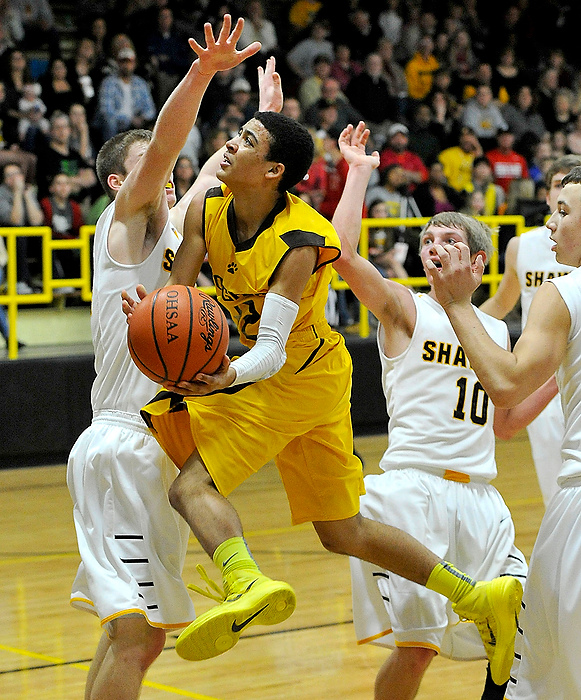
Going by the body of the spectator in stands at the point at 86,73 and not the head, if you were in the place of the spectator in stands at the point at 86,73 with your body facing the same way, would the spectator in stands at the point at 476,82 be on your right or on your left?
on your left

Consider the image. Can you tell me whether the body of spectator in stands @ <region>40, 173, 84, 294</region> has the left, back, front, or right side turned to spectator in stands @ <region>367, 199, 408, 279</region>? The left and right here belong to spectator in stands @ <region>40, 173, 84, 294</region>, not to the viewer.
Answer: left

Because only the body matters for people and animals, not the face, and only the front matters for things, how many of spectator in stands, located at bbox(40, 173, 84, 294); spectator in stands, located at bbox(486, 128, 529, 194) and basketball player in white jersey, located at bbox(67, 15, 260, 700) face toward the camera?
2

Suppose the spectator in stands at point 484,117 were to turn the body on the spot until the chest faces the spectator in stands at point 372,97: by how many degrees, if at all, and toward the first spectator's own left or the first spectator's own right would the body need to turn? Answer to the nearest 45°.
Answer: approximately 45° to the first spectator's own right

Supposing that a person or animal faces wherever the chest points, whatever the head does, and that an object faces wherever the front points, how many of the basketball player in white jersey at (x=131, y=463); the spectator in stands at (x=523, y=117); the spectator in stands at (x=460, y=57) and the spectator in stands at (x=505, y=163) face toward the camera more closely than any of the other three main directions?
3

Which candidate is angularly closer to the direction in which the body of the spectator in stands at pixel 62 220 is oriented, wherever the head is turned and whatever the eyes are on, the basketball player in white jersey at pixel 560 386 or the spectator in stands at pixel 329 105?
the basketball player in white jersey

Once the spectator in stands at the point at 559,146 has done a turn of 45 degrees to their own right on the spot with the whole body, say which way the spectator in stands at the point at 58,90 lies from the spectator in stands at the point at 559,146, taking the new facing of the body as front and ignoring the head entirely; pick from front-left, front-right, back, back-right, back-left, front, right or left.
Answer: front

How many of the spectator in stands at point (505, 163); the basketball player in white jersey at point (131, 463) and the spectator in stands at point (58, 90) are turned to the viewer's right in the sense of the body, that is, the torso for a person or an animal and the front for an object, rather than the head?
1

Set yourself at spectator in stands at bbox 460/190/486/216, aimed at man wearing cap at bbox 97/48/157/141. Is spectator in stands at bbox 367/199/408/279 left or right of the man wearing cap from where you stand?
left

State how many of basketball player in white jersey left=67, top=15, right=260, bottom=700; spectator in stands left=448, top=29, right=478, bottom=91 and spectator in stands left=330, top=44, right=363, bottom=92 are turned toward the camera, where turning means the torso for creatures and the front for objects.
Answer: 2

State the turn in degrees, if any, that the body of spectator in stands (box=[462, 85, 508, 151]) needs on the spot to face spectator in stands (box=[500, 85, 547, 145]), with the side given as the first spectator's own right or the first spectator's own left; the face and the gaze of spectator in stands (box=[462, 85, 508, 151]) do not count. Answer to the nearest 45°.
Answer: approximately 135° to the first spectator's own left

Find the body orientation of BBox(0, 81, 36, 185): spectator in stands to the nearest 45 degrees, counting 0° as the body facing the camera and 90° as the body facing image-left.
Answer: approximately 0°

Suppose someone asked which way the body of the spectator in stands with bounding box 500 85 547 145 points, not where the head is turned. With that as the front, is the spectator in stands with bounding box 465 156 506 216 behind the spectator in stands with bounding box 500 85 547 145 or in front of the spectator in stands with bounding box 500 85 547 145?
in front

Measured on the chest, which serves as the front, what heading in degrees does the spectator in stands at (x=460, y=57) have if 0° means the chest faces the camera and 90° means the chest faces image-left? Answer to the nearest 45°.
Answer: approximately 0°

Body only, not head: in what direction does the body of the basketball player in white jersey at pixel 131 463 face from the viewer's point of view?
to the viewer's right
